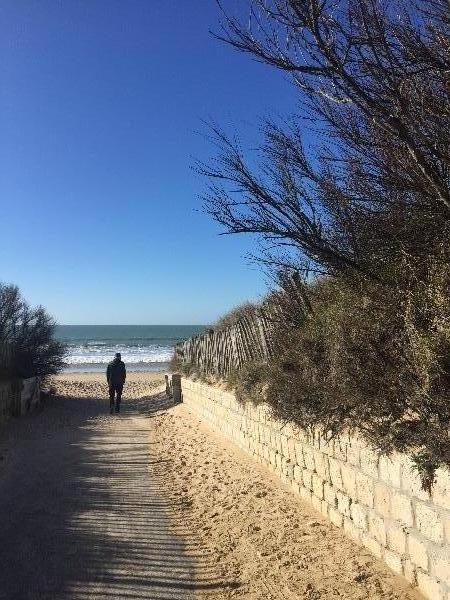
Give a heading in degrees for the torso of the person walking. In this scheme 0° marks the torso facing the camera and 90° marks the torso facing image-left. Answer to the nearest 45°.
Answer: approximately 180°

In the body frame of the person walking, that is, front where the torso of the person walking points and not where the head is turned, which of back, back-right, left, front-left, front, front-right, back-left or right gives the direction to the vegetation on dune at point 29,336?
front-left

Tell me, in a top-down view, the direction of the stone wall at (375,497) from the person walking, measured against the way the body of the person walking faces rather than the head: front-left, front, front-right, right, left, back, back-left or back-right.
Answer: back

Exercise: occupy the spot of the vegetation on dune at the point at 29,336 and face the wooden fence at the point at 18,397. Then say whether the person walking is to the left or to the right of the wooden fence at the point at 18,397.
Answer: left

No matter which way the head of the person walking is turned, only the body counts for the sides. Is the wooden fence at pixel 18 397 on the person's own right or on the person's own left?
on the person's own left

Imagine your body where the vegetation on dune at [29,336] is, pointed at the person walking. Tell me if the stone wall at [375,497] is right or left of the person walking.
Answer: right

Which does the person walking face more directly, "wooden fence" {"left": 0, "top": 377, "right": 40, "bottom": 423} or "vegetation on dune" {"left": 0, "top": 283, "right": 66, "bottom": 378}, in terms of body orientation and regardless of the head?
the vegetation on dune
